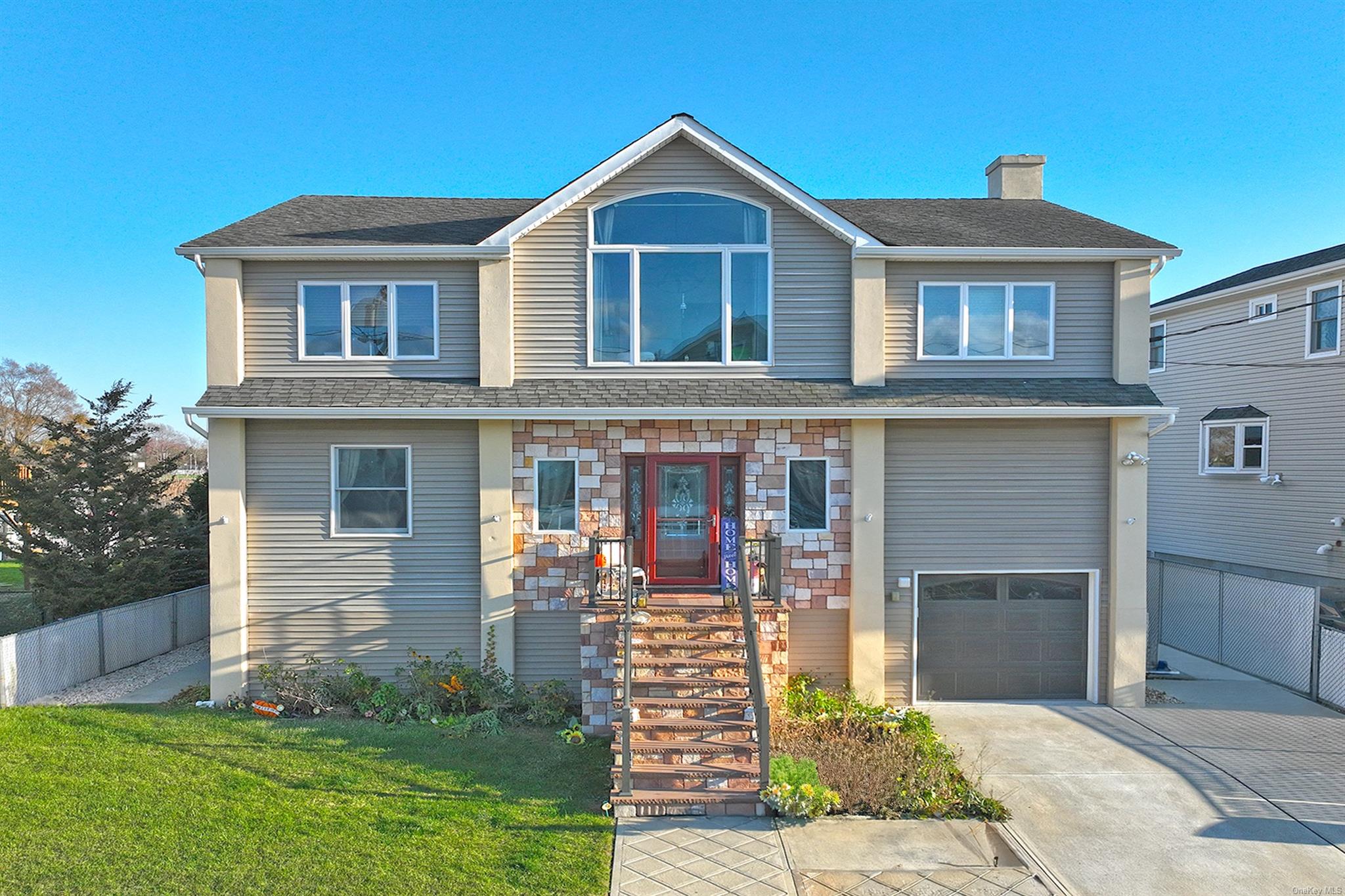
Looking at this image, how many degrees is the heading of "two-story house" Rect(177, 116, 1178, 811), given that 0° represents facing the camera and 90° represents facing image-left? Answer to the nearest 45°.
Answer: approximately 0°

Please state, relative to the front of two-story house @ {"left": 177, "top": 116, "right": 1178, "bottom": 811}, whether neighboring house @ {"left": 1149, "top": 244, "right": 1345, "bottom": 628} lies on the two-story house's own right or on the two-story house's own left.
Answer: on the two-story house's own left

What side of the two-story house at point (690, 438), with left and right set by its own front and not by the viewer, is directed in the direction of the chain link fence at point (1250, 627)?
left

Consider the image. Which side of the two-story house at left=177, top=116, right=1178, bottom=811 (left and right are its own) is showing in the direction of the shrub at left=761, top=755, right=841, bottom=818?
front

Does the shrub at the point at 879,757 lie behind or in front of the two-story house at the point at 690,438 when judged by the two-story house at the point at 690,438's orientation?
in front

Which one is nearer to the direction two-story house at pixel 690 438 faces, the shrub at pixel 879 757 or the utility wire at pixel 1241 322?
the shrub

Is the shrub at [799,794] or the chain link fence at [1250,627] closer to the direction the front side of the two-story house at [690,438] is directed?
the shrub

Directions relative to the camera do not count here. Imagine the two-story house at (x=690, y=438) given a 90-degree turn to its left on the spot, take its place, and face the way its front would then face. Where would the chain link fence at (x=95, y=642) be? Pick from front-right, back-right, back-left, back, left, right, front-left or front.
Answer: back

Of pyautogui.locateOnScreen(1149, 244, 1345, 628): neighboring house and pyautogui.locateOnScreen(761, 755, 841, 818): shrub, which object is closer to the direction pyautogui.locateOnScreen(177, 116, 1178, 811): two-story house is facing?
the shrub
